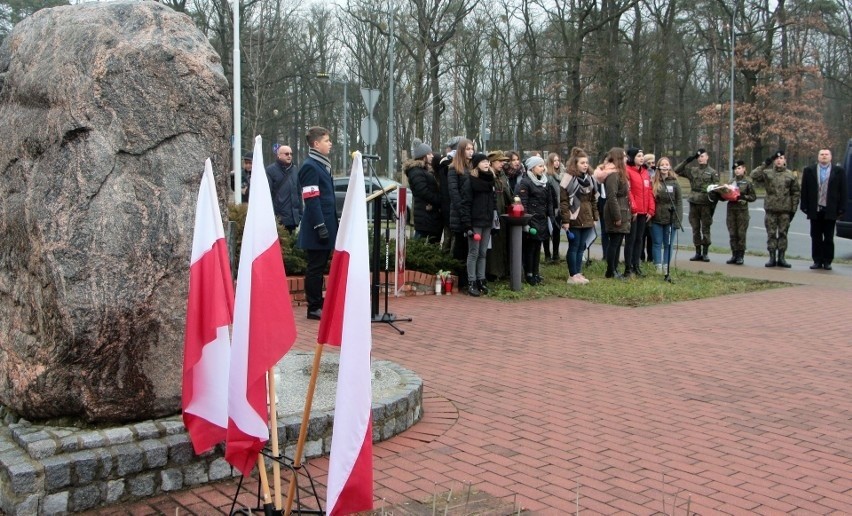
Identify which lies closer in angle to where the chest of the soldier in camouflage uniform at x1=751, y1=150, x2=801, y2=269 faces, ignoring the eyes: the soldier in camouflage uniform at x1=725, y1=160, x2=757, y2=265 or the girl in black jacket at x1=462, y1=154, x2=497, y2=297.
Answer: the girl in black jacket

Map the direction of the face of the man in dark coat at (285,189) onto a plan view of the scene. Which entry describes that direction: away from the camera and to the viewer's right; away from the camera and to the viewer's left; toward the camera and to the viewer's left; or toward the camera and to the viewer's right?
toward the camera and to the viewer's right

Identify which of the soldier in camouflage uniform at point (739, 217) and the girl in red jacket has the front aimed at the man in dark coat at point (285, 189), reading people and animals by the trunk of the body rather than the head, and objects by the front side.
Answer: the soldier in camouflage uniform

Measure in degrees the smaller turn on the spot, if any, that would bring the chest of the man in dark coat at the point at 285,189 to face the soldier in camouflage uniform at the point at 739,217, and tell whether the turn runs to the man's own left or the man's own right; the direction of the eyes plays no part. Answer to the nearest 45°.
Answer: approximately 45° to the man's own left

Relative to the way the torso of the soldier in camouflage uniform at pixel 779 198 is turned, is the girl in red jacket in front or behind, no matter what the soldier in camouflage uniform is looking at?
in front

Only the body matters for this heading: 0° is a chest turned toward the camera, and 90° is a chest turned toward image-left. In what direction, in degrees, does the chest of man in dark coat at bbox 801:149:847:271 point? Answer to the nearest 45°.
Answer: approximately 0°

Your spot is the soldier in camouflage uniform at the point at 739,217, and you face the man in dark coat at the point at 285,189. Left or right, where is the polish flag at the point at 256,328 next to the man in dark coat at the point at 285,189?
left

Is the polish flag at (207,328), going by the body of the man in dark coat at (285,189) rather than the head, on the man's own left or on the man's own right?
on the man's own right

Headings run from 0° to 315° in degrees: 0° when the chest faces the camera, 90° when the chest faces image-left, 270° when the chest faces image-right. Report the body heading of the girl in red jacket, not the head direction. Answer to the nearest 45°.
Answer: approximately 315°

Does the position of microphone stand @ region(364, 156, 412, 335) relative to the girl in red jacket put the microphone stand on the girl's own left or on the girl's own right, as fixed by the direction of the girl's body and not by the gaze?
on the girl's own right

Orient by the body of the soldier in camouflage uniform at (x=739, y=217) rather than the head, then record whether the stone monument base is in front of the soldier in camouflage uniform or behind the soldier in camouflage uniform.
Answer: in front

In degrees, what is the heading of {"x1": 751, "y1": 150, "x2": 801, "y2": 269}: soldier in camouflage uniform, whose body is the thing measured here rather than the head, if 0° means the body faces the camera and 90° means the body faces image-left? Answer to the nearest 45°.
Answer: approximately 0°

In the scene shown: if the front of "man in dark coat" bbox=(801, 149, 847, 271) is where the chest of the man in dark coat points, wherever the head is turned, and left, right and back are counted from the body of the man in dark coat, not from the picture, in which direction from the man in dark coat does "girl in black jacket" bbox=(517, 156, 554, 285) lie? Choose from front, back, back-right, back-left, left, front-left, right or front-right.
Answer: front-right

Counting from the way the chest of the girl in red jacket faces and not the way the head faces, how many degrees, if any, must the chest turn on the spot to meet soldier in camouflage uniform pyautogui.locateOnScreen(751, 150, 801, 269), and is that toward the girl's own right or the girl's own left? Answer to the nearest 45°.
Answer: approximately 90° to the girl's own left
